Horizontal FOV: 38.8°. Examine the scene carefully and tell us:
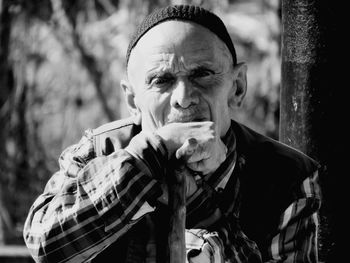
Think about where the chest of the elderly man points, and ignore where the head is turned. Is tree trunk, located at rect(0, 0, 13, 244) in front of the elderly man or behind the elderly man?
behind

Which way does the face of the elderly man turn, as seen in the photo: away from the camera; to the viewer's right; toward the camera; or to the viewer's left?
toward the camera

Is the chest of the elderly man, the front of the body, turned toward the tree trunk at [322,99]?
no

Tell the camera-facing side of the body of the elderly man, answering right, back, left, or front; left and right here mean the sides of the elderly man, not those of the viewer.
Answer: front
